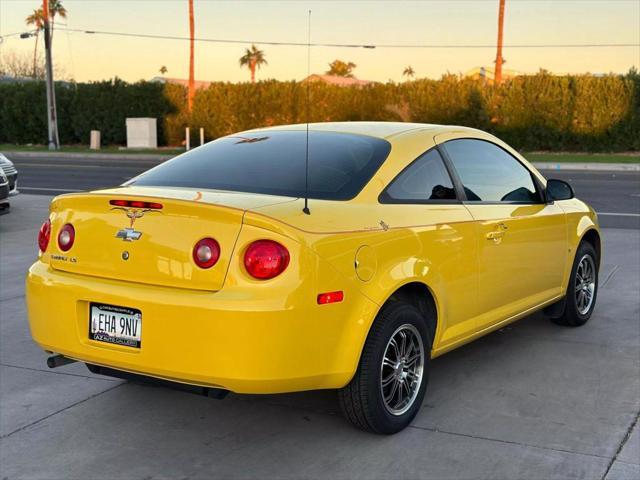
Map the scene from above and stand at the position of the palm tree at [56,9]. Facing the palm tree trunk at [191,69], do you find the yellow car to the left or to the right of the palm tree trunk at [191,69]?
right

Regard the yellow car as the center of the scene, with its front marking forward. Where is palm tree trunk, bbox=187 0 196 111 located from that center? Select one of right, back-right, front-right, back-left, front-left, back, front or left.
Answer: front-left

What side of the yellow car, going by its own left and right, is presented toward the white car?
left

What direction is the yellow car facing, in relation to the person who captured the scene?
facing away from the viewer and to the right of the viewer

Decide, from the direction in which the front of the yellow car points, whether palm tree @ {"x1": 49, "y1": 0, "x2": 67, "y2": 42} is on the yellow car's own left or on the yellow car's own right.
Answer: on the yellow car's own left

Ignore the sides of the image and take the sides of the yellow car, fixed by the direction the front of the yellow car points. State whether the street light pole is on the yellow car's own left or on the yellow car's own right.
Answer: on the yellow car's own left

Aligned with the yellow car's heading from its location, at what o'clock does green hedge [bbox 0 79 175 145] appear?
The green hedge is roughly at 10 o'clock from the yellow car.

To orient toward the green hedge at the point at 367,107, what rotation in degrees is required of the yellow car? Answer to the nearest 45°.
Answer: approximately 45° to its left

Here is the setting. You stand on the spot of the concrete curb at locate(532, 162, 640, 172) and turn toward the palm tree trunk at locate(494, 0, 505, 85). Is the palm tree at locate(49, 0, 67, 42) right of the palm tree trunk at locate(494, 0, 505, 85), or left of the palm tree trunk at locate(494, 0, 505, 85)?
left

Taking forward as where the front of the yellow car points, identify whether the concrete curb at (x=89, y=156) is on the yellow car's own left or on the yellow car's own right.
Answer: on the yellow car's own left

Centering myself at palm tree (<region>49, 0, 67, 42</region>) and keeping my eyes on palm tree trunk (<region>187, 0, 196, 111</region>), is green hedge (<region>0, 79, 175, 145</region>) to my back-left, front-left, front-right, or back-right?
front-right
